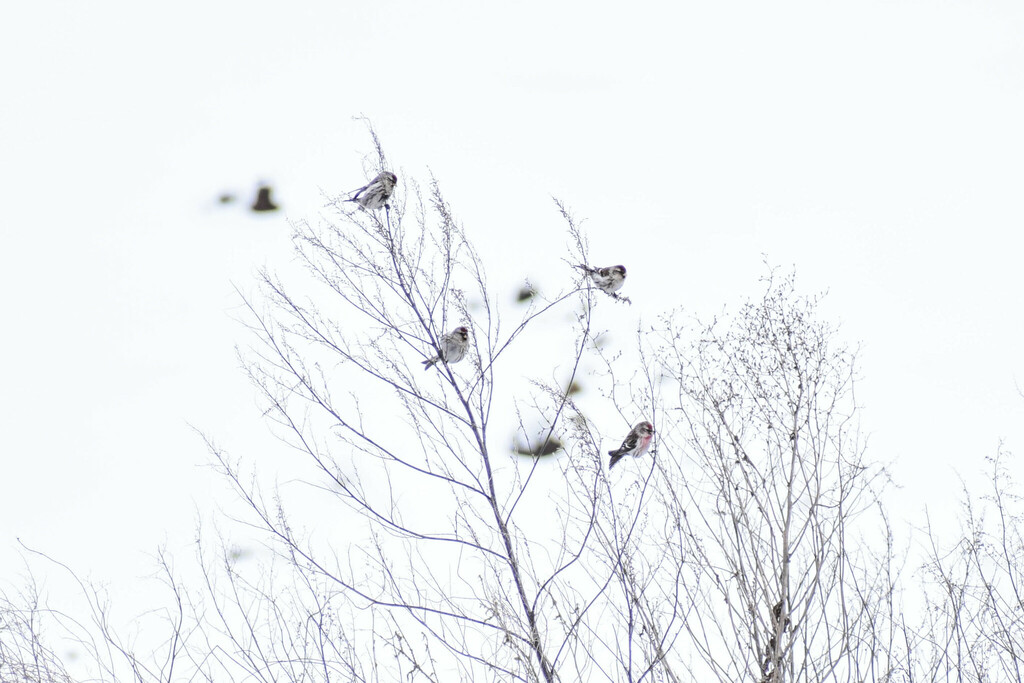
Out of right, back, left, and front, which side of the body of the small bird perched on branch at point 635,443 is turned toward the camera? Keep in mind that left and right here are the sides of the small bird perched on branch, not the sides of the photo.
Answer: right

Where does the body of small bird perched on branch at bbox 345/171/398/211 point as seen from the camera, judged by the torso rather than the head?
to the viewer's right

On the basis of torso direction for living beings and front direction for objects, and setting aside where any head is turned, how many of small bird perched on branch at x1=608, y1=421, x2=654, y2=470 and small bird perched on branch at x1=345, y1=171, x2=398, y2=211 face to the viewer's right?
2

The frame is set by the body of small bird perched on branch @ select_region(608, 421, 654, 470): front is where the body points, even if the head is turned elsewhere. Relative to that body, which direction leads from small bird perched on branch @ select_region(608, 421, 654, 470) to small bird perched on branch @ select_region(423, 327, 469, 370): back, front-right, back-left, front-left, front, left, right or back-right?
back-right
